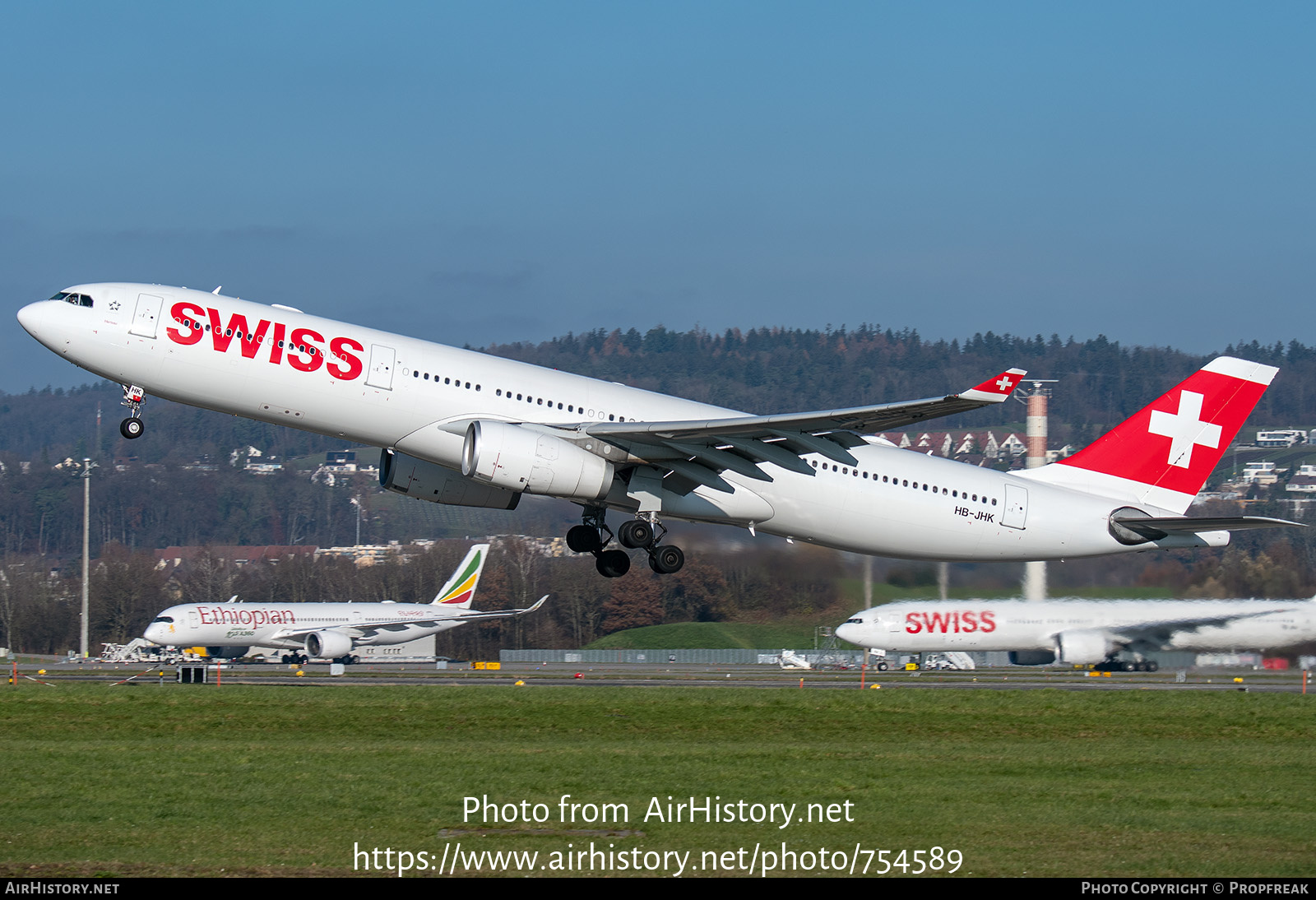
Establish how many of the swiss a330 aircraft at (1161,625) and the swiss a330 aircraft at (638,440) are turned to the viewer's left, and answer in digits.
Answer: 2

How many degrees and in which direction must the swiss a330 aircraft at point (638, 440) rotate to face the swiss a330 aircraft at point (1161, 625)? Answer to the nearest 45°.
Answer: approximately 135° to its right

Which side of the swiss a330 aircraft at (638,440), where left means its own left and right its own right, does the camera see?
left

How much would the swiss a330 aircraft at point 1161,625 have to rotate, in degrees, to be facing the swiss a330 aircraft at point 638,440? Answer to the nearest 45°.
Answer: approximately 45° to its left

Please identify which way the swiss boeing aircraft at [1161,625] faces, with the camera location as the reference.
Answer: facing to the left of the viewer
